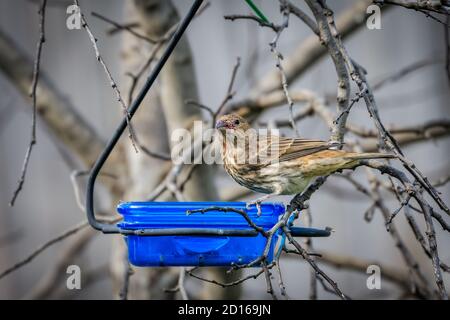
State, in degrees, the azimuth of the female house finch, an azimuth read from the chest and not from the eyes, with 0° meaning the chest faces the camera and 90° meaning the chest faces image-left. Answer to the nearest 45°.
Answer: approximately 90°
